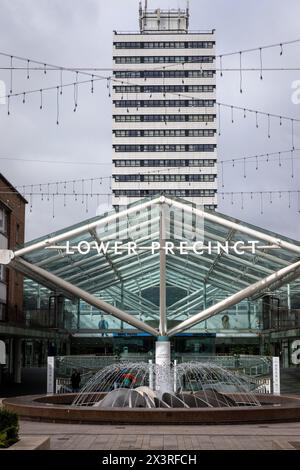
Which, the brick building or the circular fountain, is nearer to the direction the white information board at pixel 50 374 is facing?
the circular fountain

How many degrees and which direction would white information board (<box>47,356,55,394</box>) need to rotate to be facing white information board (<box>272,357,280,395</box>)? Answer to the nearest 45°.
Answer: approximately 90° to its left

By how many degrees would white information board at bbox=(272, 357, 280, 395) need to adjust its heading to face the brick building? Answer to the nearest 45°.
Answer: approximately 135° to its right

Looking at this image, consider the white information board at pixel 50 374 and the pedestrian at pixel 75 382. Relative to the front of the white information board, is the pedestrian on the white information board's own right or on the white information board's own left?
on the white information board's own left

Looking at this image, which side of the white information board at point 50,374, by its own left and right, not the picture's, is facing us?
front

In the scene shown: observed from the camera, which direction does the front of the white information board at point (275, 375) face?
facing the viewer
